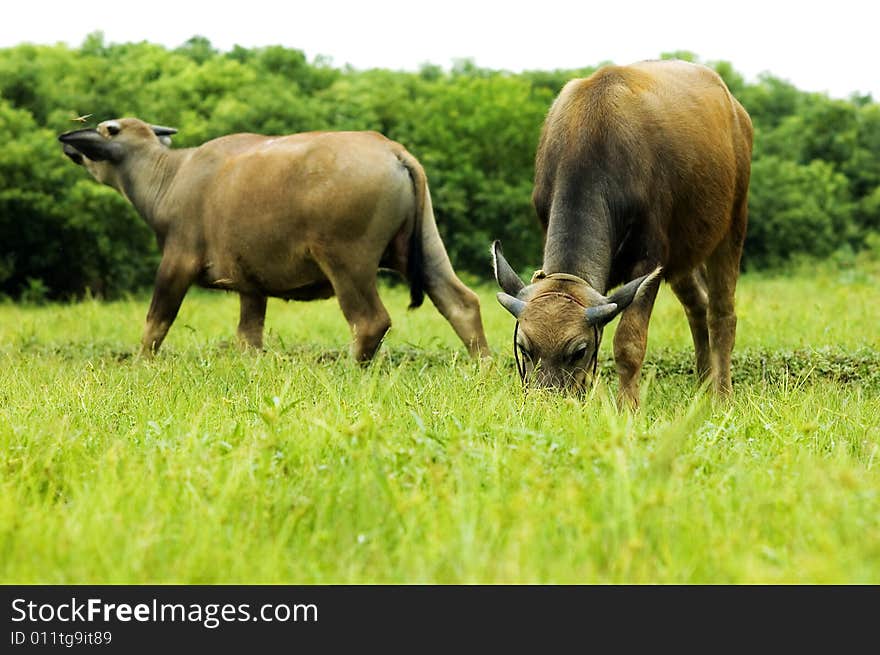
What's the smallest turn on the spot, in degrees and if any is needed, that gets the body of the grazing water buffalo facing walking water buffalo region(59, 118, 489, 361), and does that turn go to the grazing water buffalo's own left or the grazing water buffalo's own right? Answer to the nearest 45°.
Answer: approximately 90° to the grazing water buffalo's own right

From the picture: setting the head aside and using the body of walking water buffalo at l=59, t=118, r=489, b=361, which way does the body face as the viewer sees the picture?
to the viewer's left

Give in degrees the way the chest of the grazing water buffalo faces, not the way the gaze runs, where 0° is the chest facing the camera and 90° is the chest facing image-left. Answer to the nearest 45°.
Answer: approximately 45°

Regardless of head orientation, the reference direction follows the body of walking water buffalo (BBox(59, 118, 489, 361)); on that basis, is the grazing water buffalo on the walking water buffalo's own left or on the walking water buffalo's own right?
on the walking water buffalo's own left
